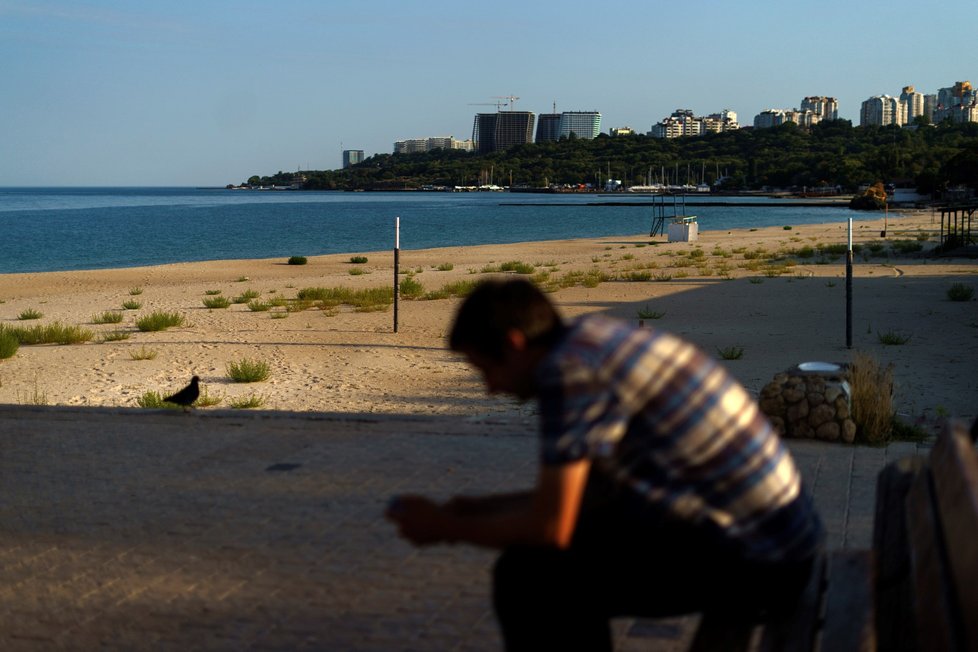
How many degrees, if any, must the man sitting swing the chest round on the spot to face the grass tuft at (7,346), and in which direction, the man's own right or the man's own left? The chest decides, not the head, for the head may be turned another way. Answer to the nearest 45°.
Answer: approximately 45° to the man's own right

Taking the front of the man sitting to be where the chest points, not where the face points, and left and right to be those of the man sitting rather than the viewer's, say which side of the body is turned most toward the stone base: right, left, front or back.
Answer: right

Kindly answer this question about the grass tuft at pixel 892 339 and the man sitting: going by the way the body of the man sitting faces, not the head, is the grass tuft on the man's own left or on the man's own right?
on the man's own right

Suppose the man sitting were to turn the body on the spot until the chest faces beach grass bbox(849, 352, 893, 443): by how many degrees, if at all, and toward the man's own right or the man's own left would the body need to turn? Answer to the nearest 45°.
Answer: approximately 90° to the man's own right

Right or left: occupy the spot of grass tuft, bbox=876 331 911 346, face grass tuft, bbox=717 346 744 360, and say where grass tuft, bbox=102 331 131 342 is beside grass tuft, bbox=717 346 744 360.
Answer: right

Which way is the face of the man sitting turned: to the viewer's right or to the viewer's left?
to the viewer's left

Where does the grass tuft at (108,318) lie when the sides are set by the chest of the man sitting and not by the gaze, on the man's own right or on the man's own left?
on the man's own right

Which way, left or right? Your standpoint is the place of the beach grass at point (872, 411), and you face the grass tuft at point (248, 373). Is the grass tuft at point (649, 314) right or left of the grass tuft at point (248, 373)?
right

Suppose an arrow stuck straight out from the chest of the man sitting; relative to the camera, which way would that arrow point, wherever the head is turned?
to the viewer's left

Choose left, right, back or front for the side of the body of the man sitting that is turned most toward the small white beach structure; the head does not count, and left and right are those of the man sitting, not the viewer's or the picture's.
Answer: right
